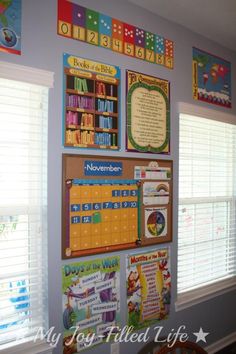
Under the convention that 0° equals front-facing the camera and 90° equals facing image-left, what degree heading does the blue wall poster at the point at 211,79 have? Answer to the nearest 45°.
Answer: approximately 315°

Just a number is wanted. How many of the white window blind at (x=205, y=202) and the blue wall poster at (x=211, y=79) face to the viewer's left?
0

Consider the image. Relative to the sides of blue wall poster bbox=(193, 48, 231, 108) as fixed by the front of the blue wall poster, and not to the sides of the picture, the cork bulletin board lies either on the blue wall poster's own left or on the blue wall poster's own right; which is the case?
on the blue wall poster's own right

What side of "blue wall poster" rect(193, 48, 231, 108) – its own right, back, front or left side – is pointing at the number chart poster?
right

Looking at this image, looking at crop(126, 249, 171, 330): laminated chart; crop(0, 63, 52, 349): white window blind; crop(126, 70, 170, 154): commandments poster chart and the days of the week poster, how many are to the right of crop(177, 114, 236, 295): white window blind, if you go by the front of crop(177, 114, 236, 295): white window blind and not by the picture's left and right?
4

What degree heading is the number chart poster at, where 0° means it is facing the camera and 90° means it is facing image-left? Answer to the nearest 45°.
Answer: approximately 315°
